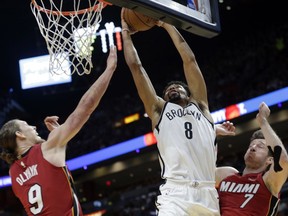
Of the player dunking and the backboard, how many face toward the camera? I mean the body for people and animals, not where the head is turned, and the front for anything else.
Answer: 1

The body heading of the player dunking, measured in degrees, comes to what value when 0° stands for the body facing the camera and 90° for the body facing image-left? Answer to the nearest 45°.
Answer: approximately 0°
